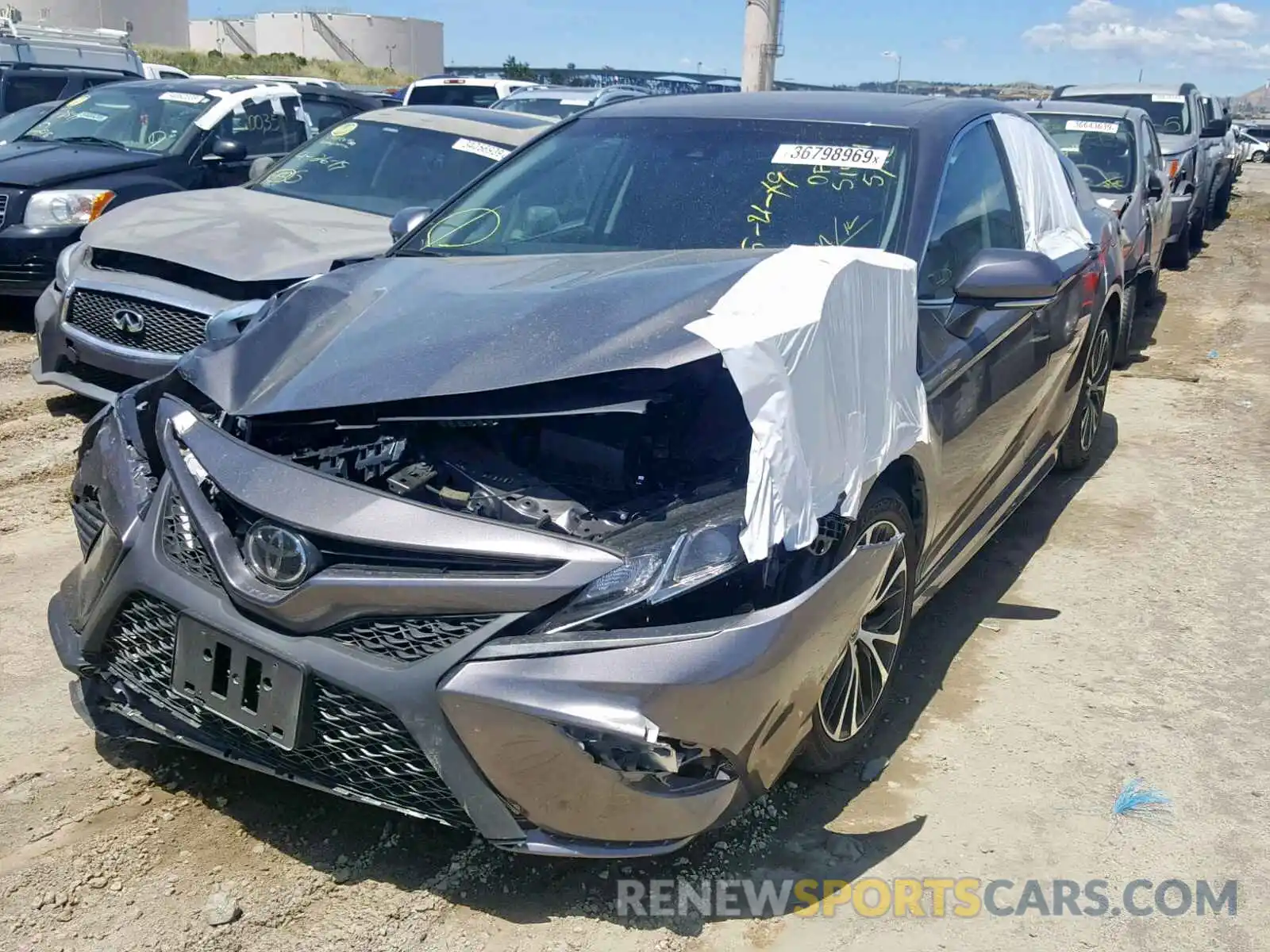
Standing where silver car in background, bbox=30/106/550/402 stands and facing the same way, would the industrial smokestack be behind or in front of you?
behind

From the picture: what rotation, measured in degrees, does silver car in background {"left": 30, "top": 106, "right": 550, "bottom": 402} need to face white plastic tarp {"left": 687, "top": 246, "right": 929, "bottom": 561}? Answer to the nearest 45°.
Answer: approximately 45° to its left

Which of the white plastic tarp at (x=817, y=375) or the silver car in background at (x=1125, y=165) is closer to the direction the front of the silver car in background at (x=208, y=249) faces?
the white plastic tarp

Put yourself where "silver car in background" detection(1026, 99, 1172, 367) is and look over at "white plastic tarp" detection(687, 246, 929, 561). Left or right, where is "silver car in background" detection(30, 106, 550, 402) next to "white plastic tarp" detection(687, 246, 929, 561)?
right

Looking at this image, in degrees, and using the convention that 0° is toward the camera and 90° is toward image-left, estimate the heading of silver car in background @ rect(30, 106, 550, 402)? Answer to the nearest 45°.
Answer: approximately 45°

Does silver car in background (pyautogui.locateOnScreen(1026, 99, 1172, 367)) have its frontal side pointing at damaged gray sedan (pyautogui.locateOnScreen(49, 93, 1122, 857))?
yes

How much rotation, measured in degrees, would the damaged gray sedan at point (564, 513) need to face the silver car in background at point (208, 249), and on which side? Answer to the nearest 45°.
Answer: approximately 90° to its right

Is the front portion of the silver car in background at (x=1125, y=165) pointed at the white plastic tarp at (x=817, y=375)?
yes

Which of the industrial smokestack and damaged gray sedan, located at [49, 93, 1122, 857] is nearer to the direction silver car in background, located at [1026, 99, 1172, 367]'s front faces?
the damaged gray sedan

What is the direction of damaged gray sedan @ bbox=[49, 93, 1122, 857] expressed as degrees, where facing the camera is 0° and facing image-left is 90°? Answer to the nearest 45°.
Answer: approximately 45°

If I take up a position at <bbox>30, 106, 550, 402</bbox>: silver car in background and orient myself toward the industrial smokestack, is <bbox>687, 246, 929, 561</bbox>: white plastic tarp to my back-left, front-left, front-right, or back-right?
back-right

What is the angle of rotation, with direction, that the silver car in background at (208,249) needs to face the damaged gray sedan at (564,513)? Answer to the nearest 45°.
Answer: approximately 45° to its left

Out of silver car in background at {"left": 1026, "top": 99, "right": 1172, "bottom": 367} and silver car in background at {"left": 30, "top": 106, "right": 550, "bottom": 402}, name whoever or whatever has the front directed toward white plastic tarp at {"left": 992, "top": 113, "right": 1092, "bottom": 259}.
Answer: silver car in background at {"left": 1026, "top": 99, "right": 1172, "bottom": 367}

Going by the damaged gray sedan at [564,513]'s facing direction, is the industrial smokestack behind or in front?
behind
